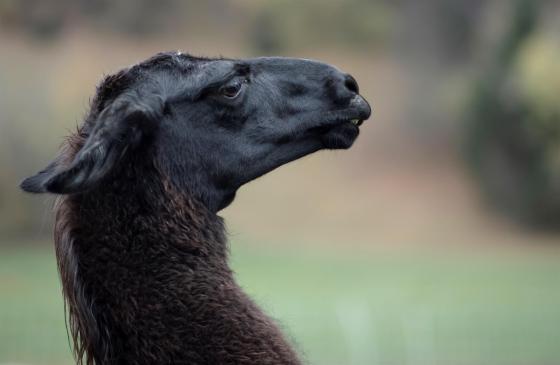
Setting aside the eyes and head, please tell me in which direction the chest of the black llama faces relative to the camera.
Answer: to the viewer's right

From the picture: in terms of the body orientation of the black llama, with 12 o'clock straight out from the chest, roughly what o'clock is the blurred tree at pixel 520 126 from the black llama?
The blurred tree is roughly at 10 o'clock from the black llama.
